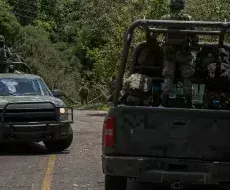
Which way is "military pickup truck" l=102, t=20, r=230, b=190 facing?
away from the camera

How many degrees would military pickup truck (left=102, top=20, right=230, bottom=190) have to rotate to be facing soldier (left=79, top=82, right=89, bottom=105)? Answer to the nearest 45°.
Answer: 0° — it already faces them

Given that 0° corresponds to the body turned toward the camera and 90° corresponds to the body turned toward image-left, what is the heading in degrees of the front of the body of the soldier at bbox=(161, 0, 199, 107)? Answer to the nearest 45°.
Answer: approximately 180°
